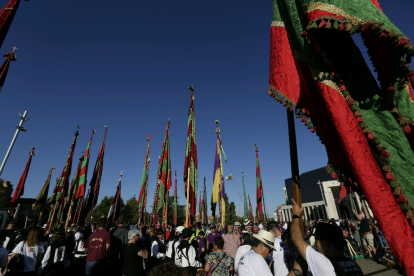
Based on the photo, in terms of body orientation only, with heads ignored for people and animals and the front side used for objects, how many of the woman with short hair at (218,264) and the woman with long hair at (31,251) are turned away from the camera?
2

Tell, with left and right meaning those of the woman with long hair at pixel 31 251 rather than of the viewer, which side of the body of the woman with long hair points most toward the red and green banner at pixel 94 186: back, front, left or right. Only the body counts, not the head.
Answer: front

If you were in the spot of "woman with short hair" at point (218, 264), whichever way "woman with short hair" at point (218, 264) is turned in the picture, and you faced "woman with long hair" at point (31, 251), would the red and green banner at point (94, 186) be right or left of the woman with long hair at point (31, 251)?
right

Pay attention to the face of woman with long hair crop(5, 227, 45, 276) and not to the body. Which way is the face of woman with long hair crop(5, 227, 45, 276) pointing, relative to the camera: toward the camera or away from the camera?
away from the camera

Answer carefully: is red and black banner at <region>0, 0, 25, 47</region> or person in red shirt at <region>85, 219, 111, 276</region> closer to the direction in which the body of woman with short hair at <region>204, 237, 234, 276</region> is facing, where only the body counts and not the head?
the person in red shirt

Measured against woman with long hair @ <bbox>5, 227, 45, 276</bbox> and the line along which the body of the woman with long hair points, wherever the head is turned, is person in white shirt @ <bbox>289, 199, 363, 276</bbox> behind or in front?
behind

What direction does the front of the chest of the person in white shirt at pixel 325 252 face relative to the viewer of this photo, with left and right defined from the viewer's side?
facing away from the viewer and to the left of the viewer

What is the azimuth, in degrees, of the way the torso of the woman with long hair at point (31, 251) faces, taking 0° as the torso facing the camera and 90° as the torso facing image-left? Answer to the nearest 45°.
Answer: approximately 180°

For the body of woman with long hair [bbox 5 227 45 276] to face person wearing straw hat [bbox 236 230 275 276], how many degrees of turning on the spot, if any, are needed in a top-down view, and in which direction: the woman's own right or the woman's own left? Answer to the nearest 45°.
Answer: approximately 135° to the woman's own right

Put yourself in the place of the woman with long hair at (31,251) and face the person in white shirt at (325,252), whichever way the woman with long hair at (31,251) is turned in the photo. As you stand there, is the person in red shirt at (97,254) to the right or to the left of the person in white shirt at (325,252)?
left

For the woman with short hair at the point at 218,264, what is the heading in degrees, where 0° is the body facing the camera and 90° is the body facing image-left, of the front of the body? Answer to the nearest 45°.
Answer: approximately 180°

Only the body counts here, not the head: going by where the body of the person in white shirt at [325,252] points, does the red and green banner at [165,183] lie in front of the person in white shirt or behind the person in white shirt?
in front
